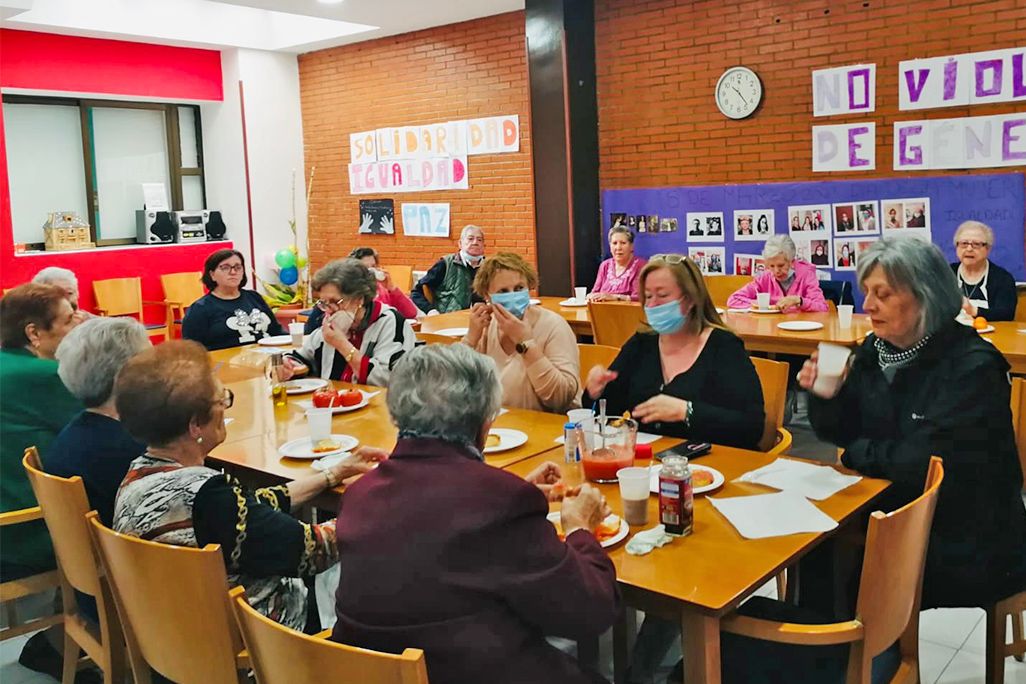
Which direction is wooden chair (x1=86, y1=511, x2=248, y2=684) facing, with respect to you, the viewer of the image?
facing away from the viewer and to the right of the viewer

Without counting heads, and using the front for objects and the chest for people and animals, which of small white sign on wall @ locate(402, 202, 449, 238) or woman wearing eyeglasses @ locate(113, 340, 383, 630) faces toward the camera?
the small white sign on wall

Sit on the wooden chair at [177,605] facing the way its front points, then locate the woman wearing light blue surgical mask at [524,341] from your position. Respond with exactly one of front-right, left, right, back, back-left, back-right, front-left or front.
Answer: front

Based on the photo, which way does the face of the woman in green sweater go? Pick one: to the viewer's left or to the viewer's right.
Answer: to the viewer's right

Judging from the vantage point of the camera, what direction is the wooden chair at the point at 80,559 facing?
facing away from the viewer and to the right of the viewer

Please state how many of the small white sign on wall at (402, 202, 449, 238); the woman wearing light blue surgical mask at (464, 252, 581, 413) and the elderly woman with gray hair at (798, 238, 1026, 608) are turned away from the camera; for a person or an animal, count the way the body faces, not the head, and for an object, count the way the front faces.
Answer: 0

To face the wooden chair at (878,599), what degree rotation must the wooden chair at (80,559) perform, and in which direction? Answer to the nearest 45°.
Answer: approximately 90° to its right

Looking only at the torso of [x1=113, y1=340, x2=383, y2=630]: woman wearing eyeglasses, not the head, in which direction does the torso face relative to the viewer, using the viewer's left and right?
facing away from the viewer and to the right of the viewer

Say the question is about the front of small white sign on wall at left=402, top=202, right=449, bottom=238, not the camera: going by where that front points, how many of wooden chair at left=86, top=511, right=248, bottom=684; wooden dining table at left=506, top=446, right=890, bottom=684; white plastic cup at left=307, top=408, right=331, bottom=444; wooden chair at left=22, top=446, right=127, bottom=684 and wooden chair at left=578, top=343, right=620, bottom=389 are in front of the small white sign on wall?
5

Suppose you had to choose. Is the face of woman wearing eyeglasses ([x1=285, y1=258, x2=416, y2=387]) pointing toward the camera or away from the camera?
toward the camera

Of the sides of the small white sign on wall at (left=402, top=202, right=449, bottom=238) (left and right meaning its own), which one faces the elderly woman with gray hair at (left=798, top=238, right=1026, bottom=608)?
front

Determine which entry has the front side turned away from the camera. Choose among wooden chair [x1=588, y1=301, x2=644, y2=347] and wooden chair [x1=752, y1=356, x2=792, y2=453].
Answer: wooden chair [x1=588, y1=301, x2=644, y2=347]

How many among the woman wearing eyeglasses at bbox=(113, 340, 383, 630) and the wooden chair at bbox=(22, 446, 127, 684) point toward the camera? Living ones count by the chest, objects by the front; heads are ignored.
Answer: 0

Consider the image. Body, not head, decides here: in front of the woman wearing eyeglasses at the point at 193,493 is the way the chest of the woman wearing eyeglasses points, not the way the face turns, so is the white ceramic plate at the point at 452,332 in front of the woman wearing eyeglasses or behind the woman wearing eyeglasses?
in front

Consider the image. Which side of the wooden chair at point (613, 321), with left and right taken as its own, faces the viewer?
back

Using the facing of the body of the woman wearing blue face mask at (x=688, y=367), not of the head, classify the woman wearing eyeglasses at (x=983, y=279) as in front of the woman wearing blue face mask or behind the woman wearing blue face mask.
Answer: behind
